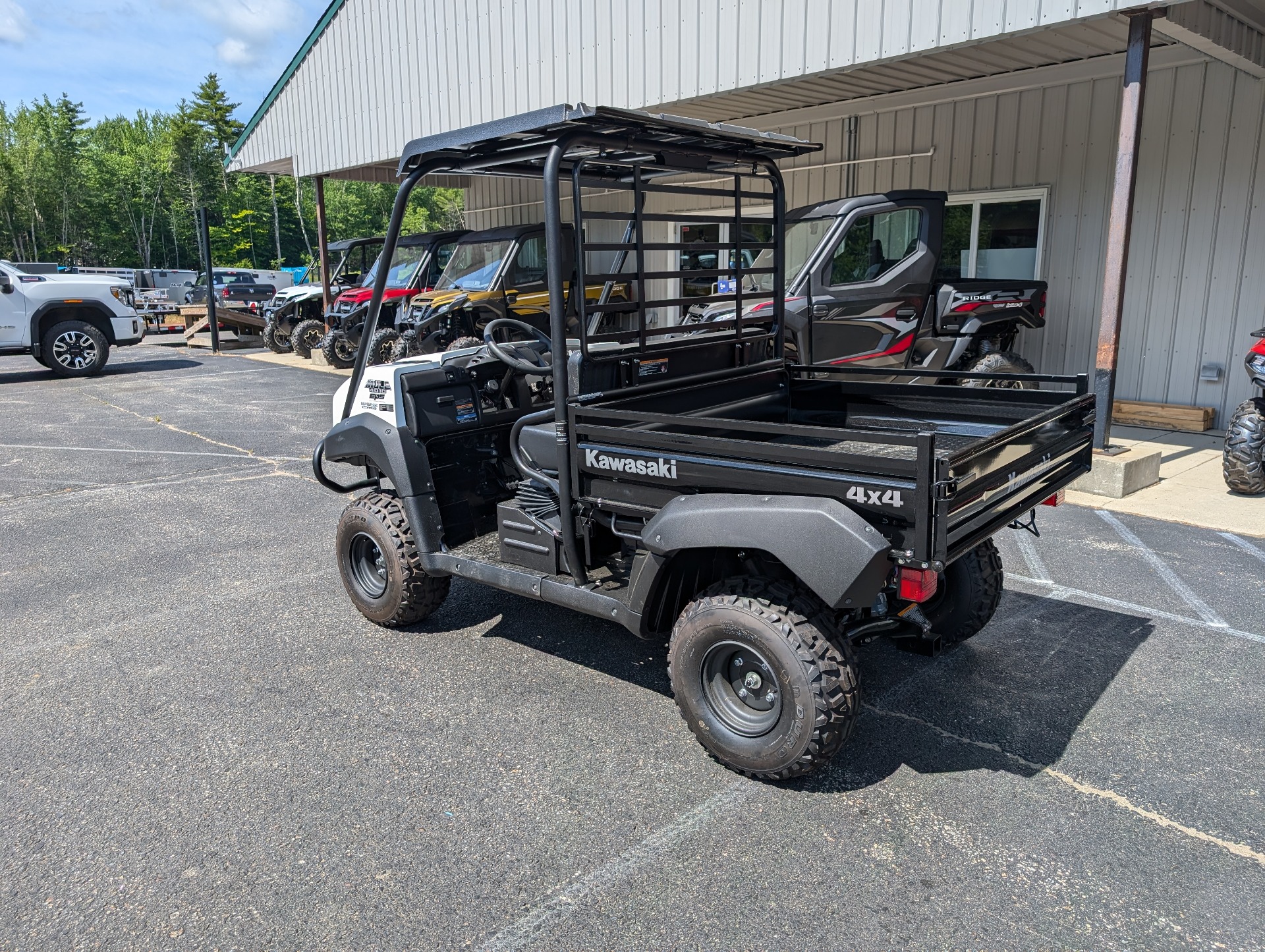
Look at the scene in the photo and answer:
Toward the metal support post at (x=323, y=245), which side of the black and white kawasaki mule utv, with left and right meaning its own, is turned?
front

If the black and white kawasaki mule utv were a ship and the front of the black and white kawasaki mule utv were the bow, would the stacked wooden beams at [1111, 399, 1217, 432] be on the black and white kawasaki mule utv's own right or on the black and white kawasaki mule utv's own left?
on the black and white kawasaki mule utv's own right

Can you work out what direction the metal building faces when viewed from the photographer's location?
facing the viewer and to the left of the viewer

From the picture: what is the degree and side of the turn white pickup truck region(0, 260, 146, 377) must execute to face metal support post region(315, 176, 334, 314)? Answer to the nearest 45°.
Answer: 0° — it already faces it

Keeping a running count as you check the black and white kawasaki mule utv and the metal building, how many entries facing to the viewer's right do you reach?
0

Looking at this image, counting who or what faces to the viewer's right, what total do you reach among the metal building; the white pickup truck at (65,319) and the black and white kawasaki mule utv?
1

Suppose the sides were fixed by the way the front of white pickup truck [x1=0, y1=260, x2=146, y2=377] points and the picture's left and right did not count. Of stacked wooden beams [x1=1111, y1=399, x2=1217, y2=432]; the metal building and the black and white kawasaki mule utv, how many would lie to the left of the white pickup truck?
0

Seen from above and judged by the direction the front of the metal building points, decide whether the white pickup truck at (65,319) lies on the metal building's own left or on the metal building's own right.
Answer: on the metal building's own right

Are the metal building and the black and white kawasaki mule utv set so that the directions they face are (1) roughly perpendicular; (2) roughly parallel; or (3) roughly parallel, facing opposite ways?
roughly perpendicular

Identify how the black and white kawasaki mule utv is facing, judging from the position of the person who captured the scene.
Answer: facing away from the viewer and to the left of the viewer

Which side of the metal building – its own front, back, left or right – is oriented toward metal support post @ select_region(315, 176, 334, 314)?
right

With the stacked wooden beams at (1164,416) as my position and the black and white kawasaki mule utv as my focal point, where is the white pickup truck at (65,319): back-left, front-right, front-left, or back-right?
front-right

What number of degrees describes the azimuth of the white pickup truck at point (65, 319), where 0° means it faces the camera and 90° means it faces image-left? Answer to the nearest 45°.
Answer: approximately 270°

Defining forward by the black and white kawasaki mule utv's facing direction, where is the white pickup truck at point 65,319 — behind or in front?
in front
